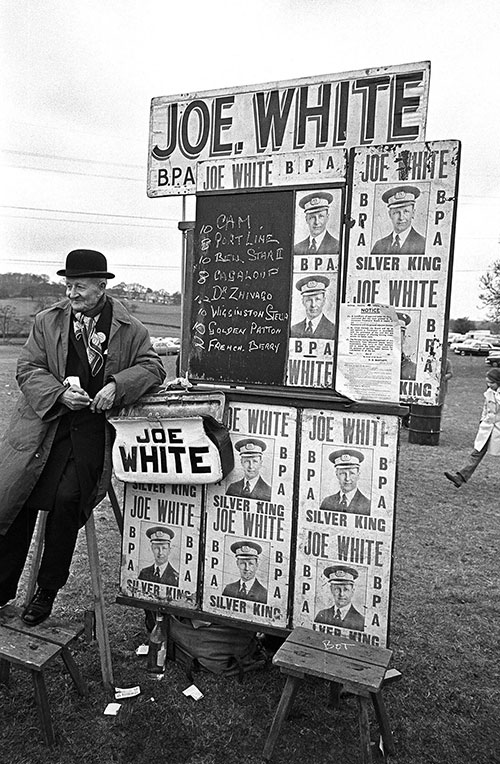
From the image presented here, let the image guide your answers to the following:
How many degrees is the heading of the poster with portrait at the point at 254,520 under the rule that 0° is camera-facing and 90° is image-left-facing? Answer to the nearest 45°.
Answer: approximately 0°

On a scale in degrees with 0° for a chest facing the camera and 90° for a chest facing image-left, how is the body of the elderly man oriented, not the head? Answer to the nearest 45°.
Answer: approximately 0°
